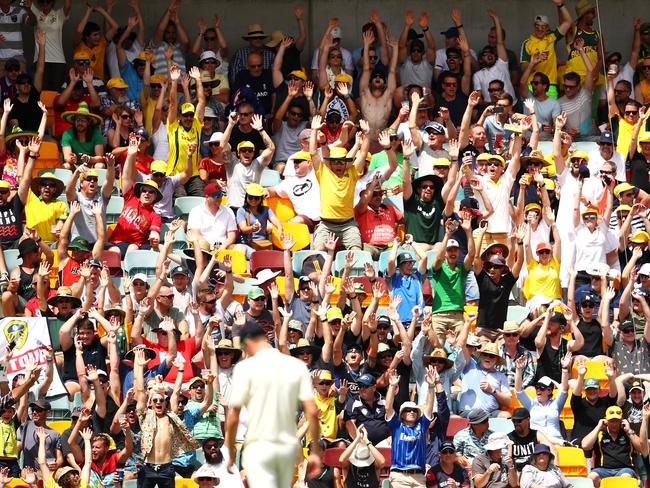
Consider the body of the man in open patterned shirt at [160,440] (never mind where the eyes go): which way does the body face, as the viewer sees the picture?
toward the camera

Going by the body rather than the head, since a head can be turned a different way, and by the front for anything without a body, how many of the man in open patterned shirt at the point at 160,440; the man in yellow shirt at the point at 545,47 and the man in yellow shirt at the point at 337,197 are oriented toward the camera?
3

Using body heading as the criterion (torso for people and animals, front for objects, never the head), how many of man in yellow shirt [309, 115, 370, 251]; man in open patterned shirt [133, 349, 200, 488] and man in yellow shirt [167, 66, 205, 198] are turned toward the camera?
3

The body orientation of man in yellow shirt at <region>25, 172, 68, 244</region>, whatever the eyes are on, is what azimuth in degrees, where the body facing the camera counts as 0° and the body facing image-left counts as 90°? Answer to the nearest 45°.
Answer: approximately 0°

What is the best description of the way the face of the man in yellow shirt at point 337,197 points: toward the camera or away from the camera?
toward the camera

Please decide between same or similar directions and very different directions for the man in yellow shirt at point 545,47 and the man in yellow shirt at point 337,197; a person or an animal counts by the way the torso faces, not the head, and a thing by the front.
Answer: same or similar directions

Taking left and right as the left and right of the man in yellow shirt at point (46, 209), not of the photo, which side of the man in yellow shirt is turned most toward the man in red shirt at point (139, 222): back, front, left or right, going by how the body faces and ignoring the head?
left

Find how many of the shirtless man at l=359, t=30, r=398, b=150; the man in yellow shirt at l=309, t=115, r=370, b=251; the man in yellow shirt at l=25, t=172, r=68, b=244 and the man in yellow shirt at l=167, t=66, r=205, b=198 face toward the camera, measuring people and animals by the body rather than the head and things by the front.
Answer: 4

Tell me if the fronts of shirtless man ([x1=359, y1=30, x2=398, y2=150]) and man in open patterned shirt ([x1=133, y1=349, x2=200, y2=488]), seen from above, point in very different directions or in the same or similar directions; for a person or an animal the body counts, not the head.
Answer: same or similar directions

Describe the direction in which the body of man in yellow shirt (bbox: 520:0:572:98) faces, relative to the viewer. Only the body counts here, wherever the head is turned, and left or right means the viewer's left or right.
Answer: facing the viewer

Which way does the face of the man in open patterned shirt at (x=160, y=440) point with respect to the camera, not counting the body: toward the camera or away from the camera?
toward the camera
